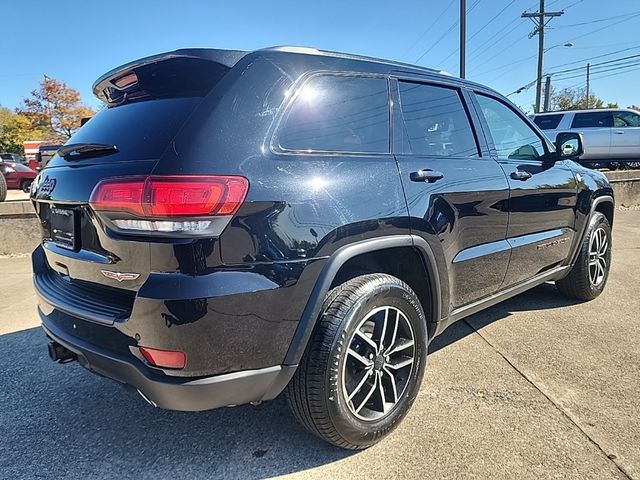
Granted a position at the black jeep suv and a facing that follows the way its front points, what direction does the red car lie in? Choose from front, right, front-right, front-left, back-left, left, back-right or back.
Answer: left

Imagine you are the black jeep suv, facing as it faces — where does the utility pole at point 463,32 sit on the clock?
The utility pole is roughly at 11 o'clock from the black jeep suv.

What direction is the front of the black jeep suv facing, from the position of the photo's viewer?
facing away from the viewer and to the right of the viewer

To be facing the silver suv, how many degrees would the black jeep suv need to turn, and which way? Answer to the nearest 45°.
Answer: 0° — it already faces it

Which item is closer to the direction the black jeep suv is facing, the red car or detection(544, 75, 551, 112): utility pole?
the utility pole
